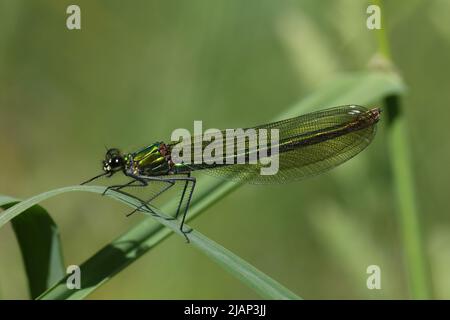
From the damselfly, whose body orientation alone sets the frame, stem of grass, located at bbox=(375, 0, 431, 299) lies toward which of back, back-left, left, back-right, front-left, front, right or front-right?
back

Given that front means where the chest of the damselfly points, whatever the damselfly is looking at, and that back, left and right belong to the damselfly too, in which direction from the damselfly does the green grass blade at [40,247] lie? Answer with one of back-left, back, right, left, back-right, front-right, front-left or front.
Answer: front-left

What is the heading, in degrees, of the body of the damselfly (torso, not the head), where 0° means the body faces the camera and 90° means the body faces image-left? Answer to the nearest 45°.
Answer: approximately 90°

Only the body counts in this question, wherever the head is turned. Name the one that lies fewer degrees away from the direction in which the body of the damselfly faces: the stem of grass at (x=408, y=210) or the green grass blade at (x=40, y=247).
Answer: the green grass blade
